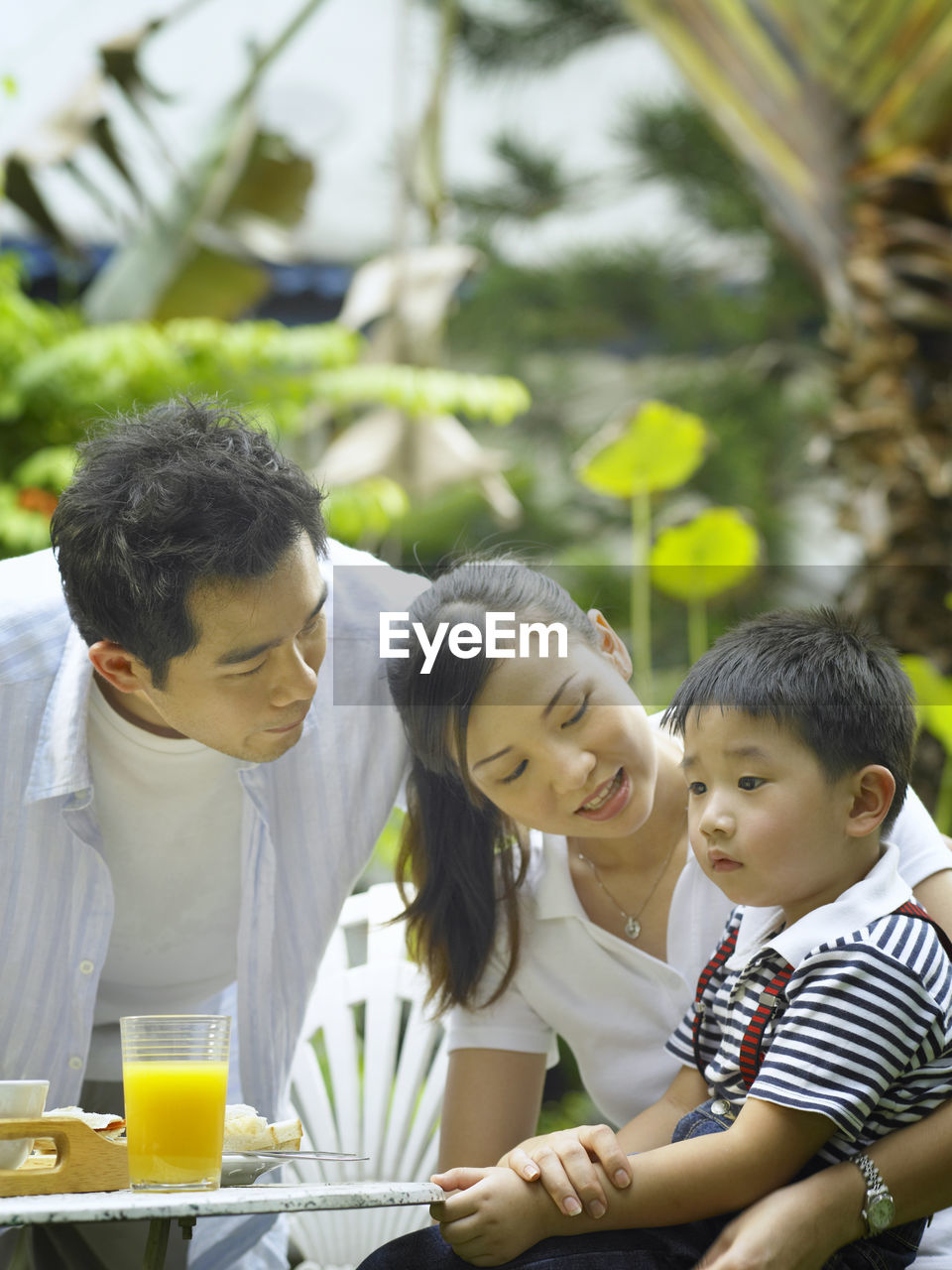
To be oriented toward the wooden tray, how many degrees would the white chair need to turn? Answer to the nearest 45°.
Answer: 0° — it already faces it

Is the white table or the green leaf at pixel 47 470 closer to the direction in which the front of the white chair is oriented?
the white table

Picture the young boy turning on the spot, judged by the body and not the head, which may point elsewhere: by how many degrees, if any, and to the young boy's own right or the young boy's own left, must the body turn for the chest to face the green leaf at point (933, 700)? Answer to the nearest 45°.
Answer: approximately 135° to the young boy's own right

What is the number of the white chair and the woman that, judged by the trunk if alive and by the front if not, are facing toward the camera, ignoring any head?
2

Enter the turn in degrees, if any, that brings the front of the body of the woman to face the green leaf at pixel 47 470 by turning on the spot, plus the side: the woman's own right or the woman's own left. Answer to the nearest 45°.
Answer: approximately 135° to the woman's own right

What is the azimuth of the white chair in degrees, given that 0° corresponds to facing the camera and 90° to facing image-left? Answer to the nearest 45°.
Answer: approximately 0°

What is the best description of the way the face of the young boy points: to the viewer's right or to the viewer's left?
to the viewer's left

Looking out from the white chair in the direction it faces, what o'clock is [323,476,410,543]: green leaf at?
The green leaf is roughly at 6 o'clock from the white chair.

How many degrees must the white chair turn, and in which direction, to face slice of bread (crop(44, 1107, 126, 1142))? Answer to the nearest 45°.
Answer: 0° — it already faces it

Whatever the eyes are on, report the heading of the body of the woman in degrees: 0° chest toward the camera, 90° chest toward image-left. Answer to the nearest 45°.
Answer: approximately 0°

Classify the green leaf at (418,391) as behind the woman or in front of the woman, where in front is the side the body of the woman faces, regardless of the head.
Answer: behind

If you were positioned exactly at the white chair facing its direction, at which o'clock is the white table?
The white table is roughly at 12 o'clock from the white chair.
